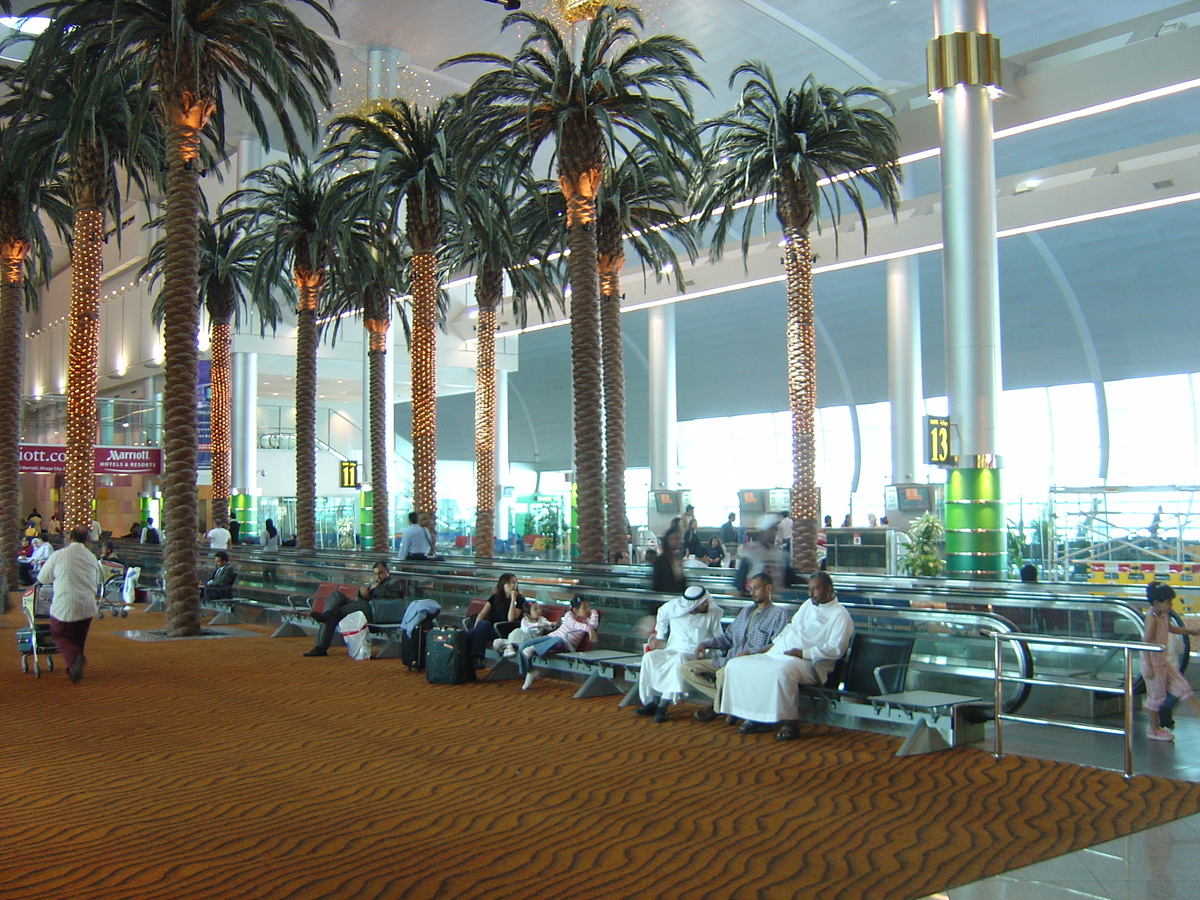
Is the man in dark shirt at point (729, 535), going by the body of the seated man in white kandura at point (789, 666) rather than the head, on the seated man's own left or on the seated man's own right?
on the seated man's own right

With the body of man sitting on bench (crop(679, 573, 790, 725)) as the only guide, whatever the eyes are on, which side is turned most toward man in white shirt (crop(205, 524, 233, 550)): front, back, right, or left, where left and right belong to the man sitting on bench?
right

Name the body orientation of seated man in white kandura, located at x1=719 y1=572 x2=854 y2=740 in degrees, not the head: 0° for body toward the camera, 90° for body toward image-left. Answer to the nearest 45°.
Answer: approximately 45°

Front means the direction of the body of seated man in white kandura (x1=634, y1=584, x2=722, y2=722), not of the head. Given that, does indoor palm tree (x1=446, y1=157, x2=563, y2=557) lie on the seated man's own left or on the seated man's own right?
on the seated man's own right

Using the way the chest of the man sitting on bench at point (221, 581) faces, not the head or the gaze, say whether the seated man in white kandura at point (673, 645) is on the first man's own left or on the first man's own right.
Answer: on the first man's own left

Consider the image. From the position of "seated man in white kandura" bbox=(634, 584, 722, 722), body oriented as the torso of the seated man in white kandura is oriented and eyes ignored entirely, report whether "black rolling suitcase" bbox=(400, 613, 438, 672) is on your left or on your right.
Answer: on your right

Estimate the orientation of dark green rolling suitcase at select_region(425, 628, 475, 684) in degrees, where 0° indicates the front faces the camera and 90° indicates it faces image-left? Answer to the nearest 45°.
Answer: approximately 45°

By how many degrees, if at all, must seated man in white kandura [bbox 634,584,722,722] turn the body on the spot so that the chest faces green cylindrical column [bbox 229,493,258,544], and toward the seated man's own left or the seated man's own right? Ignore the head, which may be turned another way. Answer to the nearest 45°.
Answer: approximately 90° to the seated man's own right

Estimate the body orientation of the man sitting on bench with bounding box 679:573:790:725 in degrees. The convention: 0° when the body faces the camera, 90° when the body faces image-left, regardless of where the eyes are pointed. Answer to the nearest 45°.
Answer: approximately 45°
